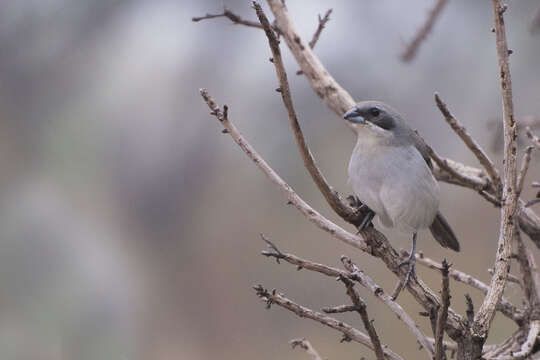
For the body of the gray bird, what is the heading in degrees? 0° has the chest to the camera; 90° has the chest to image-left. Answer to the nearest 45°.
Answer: approximately 45°
